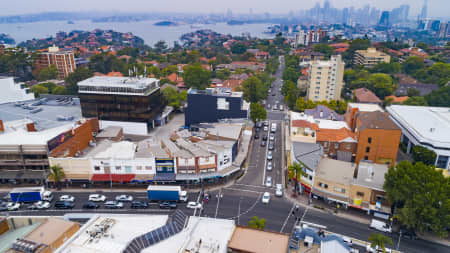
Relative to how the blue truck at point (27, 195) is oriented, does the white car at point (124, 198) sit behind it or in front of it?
in front

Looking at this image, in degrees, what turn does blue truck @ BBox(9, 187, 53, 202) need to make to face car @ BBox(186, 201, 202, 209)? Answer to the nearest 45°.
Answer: approximately 45° to its right

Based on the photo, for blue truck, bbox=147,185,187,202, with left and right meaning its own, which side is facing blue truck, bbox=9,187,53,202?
back

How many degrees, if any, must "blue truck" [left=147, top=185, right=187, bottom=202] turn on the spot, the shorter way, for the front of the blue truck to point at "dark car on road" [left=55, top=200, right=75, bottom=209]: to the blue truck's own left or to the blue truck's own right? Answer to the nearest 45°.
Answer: approximately 180°

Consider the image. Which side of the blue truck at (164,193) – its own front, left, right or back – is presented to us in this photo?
right

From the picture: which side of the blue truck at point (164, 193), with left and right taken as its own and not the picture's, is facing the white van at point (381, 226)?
front

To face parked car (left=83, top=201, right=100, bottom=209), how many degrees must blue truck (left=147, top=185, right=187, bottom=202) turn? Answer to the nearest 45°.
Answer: approximately 180°

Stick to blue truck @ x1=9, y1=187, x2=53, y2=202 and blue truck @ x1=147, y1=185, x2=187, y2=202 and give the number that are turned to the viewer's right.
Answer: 2

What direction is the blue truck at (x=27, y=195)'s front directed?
to the viewer's right

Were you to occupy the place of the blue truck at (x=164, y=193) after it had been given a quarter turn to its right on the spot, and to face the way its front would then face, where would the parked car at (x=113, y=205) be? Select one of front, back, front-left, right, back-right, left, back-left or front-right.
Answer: right

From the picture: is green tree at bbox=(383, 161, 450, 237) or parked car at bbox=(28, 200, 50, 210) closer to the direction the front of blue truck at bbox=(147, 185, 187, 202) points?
the green tree
